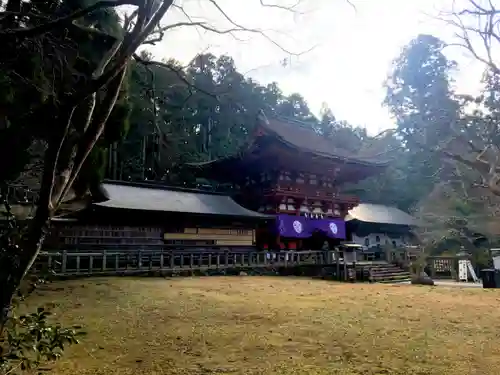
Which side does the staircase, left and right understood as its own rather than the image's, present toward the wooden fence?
right

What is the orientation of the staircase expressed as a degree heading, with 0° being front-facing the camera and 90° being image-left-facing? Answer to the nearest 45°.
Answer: approximately 315°

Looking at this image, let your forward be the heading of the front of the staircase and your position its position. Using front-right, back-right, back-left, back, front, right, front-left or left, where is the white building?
back-left

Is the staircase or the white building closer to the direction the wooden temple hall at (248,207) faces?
the staircase

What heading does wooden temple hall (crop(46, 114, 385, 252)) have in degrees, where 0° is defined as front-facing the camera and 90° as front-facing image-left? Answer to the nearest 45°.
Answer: approximately 315°

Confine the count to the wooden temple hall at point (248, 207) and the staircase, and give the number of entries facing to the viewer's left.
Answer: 0

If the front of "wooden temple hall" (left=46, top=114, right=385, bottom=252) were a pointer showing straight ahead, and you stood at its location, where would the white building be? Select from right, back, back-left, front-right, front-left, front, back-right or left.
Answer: left
